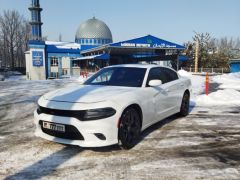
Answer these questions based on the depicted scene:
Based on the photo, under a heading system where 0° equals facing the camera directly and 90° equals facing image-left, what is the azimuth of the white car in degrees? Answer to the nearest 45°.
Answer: approximately 45°

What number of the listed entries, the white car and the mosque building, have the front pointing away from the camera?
0

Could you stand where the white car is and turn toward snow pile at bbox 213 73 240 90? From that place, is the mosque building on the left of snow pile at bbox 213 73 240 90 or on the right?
left

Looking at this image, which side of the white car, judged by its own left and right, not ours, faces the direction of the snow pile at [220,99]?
back

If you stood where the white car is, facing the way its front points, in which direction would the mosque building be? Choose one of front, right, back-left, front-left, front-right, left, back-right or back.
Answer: back-right

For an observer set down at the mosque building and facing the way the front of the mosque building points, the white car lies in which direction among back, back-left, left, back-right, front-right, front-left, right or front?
front-right

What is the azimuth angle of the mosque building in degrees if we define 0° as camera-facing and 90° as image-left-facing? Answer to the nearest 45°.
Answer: approximately 315°
